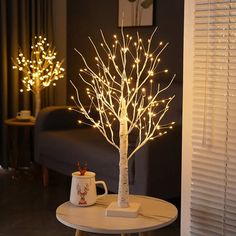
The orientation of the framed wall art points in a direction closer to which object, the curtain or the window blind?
the window blind

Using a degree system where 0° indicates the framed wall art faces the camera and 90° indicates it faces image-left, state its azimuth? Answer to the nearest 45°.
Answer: approximately 0°

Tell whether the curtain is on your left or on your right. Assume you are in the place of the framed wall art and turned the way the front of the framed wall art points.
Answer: on your right

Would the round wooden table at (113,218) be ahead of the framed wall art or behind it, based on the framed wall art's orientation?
ahead

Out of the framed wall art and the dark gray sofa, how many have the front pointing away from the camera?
0

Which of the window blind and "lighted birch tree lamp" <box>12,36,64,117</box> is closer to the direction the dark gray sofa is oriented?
the window blind

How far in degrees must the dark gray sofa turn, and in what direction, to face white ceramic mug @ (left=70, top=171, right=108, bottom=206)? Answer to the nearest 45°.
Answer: approximately 45° to its left

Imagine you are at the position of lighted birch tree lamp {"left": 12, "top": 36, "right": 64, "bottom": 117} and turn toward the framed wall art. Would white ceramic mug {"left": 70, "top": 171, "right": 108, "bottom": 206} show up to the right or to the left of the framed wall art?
right

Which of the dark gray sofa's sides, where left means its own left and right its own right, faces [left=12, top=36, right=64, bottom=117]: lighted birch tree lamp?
right

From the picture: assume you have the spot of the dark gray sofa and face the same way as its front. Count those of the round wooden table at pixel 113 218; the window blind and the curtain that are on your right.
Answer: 1

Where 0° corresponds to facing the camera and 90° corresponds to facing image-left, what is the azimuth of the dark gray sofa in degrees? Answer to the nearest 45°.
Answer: approximately 45°

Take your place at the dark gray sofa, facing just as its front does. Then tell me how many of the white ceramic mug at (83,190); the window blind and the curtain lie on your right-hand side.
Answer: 1
